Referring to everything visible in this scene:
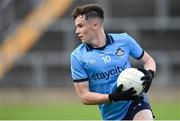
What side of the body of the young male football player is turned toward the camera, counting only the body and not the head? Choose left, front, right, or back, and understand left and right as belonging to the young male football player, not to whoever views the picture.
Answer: front
